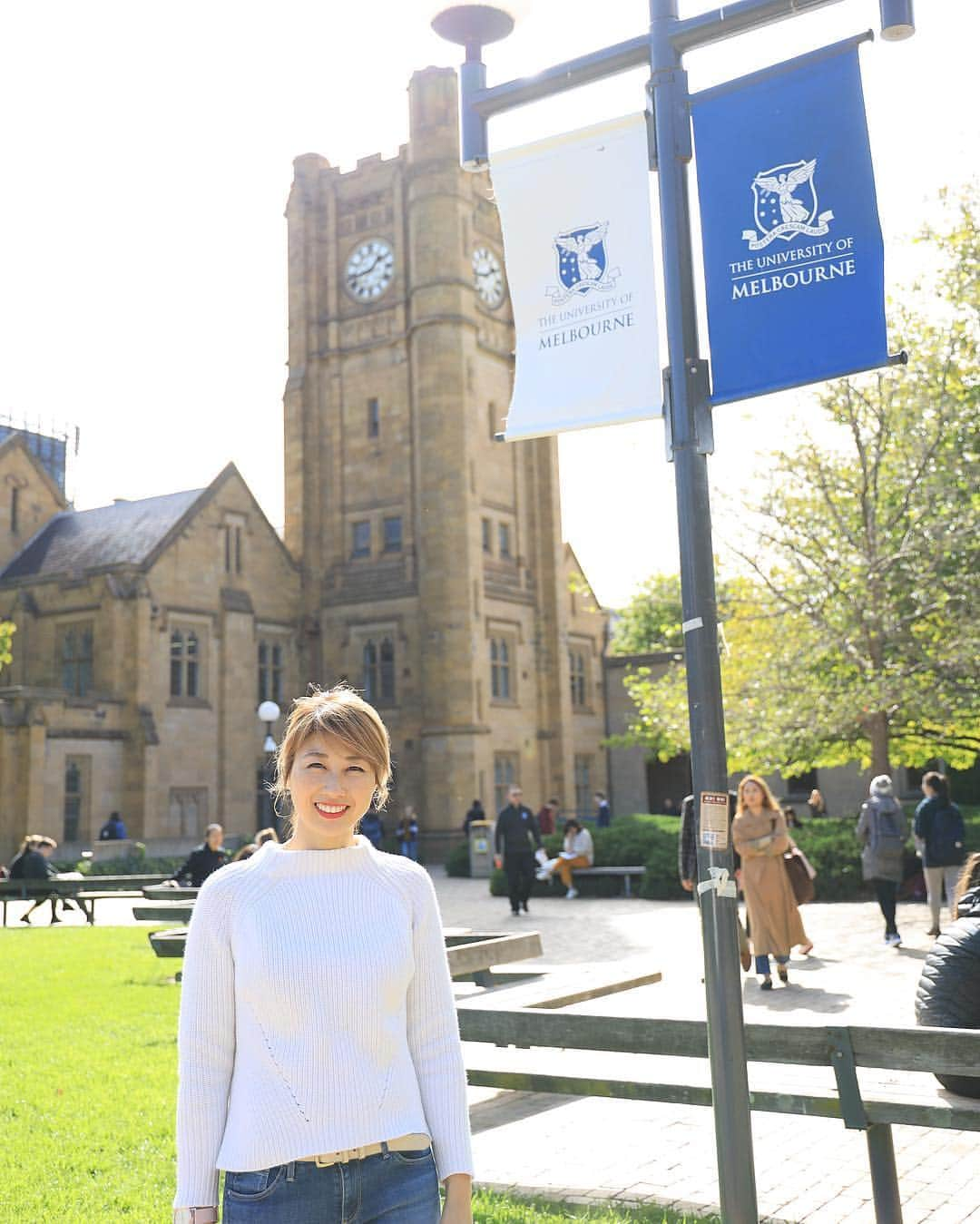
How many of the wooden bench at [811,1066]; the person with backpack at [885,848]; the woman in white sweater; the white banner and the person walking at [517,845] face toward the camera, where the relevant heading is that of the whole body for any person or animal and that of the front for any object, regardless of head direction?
3

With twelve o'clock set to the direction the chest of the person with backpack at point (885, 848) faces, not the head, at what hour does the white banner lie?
The white banner is roughly at 6 o'clock from the person with backpack.

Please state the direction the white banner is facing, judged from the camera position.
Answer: facing the viewer

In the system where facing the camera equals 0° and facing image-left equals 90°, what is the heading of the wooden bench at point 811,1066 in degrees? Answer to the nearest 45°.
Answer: approximately 180°

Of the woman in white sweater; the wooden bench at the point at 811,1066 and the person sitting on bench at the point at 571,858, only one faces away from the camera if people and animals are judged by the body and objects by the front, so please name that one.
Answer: the wooden bench

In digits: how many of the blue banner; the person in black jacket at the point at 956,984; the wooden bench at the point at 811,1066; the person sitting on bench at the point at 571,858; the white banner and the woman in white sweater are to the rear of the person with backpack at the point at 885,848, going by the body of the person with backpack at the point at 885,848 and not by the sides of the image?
5

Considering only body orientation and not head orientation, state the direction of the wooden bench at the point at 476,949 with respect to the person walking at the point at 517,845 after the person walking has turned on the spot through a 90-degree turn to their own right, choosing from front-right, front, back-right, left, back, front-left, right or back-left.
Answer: left

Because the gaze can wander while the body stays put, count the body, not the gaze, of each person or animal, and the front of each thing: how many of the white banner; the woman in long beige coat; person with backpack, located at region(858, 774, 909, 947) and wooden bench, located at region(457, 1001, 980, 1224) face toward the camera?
2

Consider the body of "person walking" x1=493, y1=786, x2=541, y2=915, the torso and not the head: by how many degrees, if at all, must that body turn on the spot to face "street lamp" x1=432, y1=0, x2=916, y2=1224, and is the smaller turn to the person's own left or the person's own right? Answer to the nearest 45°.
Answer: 0° — they already face it

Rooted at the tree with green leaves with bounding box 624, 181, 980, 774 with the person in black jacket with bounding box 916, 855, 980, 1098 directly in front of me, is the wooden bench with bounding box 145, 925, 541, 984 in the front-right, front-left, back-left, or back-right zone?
front-right

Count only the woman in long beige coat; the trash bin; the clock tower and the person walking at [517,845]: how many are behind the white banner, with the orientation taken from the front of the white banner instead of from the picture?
4

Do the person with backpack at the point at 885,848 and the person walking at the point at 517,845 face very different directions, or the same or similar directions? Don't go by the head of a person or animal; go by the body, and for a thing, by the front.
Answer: very different directions

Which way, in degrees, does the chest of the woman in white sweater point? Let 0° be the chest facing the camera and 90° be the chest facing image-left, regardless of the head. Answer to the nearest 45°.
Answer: approximately 0°
